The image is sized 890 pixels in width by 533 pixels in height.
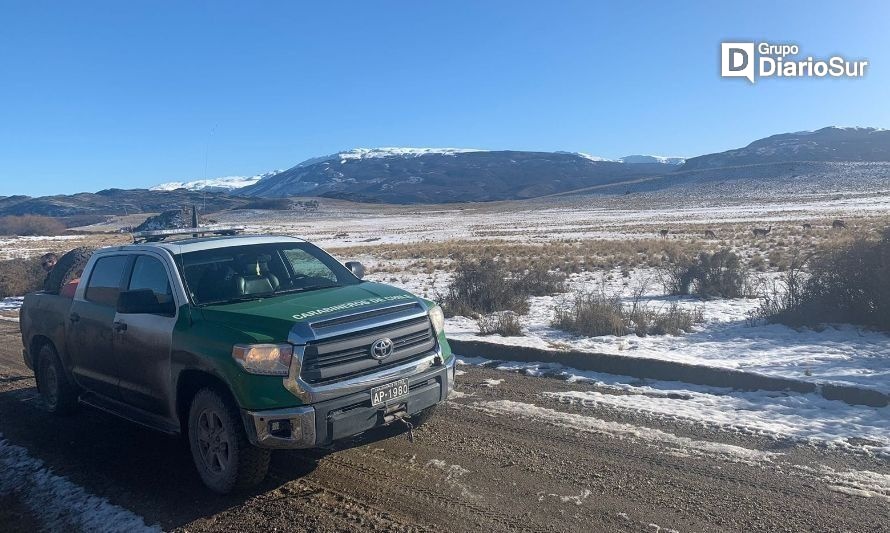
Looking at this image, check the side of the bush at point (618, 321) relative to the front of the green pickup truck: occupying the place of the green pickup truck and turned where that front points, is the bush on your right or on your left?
on your left

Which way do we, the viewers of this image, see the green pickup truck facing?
facing the viewer and to the right of the viewer

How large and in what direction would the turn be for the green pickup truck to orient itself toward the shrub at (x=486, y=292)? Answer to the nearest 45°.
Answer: approximately 90° to its left

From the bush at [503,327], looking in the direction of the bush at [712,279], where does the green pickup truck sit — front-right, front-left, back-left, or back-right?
back-right

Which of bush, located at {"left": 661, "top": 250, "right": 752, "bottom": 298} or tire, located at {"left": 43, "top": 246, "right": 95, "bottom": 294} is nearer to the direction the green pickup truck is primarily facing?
the bush

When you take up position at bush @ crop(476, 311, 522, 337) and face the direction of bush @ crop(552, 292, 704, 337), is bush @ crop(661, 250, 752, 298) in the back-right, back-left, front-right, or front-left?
front-left

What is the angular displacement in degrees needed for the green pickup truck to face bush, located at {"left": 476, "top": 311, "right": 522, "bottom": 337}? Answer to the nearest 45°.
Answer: approximately 90° to its left

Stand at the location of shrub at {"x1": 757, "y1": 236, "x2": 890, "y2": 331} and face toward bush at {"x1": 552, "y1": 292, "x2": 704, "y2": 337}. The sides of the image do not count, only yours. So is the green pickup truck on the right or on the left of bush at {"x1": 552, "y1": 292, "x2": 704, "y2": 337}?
left

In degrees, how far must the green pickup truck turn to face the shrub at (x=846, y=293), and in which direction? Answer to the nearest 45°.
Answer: approximately 45° to its left

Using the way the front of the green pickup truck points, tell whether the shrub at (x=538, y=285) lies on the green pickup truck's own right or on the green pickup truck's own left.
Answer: on the green pickup truck's own left

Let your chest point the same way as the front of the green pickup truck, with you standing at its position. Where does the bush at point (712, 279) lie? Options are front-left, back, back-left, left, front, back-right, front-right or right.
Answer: left

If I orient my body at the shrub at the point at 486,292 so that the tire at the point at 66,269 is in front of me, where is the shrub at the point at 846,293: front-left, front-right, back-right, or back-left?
back-left
